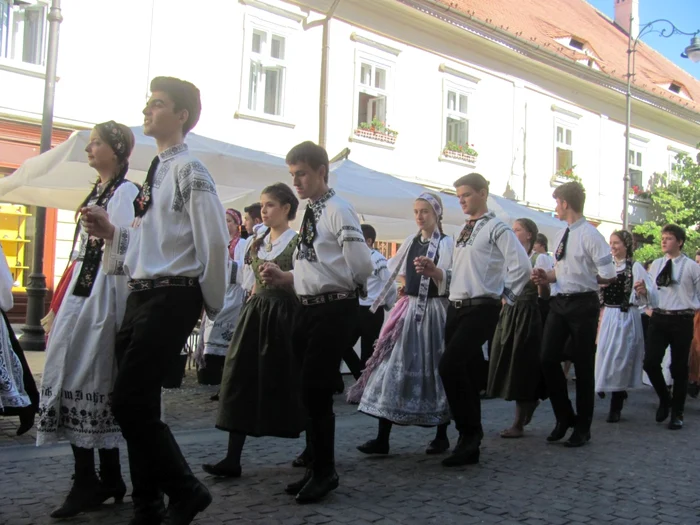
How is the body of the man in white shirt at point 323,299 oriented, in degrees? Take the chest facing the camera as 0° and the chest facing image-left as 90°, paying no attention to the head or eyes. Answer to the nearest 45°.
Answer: approximately 45°

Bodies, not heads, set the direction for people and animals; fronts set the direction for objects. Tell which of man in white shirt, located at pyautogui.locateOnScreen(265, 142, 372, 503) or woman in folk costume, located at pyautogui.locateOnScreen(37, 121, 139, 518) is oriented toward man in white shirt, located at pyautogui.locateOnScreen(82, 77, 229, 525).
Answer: man in white shirt, located at pyautogui.locateOnScreen(265, 142, 372, 503)

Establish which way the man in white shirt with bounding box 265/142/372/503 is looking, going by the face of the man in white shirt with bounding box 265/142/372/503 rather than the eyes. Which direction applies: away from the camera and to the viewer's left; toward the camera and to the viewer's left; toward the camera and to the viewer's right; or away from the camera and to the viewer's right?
toward the camera and to the viewer's left

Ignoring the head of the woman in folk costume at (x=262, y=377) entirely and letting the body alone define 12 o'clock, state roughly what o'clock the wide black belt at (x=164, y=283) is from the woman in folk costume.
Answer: The wide black belt is roughly at 11 o'clock from the woman in folk costume.

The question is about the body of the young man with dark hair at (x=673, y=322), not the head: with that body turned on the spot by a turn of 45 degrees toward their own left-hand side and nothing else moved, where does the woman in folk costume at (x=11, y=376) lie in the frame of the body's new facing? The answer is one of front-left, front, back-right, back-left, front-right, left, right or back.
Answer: front-right

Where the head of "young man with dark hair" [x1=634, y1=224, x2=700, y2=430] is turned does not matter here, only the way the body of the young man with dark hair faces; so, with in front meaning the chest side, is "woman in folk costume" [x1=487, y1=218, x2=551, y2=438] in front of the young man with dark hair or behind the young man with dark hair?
in front

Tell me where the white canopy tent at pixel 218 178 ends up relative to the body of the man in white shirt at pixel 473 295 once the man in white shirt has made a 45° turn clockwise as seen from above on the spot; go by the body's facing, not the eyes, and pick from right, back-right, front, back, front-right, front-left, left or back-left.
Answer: front-right

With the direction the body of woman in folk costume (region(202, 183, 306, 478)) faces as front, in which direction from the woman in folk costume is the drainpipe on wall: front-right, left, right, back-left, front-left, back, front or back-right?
back-right

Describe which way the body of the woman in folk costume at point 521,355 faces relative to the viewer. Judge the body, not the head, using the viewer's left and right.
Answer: facing to the left of the viewer

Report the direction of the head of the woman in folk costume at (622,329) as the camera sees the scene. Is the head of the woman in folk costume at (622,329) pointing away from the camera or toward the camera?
toward the camera

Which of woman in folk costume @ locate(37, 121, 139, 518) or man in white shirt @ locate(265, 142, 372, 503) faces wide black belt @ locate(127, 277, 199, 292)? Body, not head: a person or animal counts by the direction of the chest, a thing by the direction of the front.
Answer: the man in white shirt

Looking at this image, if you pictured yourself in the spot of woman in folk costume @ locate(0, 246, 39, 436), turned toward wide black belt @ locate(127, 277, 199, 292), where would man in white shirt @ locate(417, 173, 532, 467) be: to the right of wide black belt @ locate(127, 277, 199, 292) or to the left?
left

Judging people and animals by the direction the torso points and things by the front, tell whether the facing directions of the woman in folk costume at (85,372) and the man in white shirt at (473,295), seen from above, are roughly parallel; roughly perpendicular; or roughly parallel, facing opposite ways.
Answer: roughly parallel

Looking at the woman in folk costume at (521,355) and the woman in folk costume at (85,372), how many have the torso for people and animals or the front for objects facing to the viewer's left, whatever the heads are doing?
2

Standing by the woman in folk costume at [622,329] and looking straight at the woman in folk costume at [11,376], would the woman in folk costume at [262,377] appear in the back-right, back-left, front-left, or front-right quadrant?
front-left

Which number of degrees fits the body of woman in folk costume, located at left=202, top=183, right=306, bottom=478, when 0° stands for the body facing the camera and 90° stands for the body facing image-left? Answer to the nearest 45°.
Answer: approximately 45°

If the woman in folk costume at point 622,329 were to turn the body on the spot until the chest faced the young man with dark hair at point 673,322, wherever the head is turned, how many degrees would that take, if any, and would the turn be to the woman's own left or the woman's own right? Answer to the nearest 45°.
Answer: approximately 135° to the woman's own left

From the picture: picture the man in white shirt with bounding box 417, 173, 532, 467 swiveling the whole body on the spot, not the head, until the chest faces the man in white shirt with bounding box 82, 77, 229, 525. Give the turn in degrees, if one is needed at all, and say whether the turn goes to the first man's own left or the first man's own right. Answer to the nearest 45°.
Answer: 0° — they already face them

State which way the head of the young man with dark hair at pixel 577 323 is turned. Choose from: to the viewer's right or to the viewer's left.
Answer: to the viewer's left
